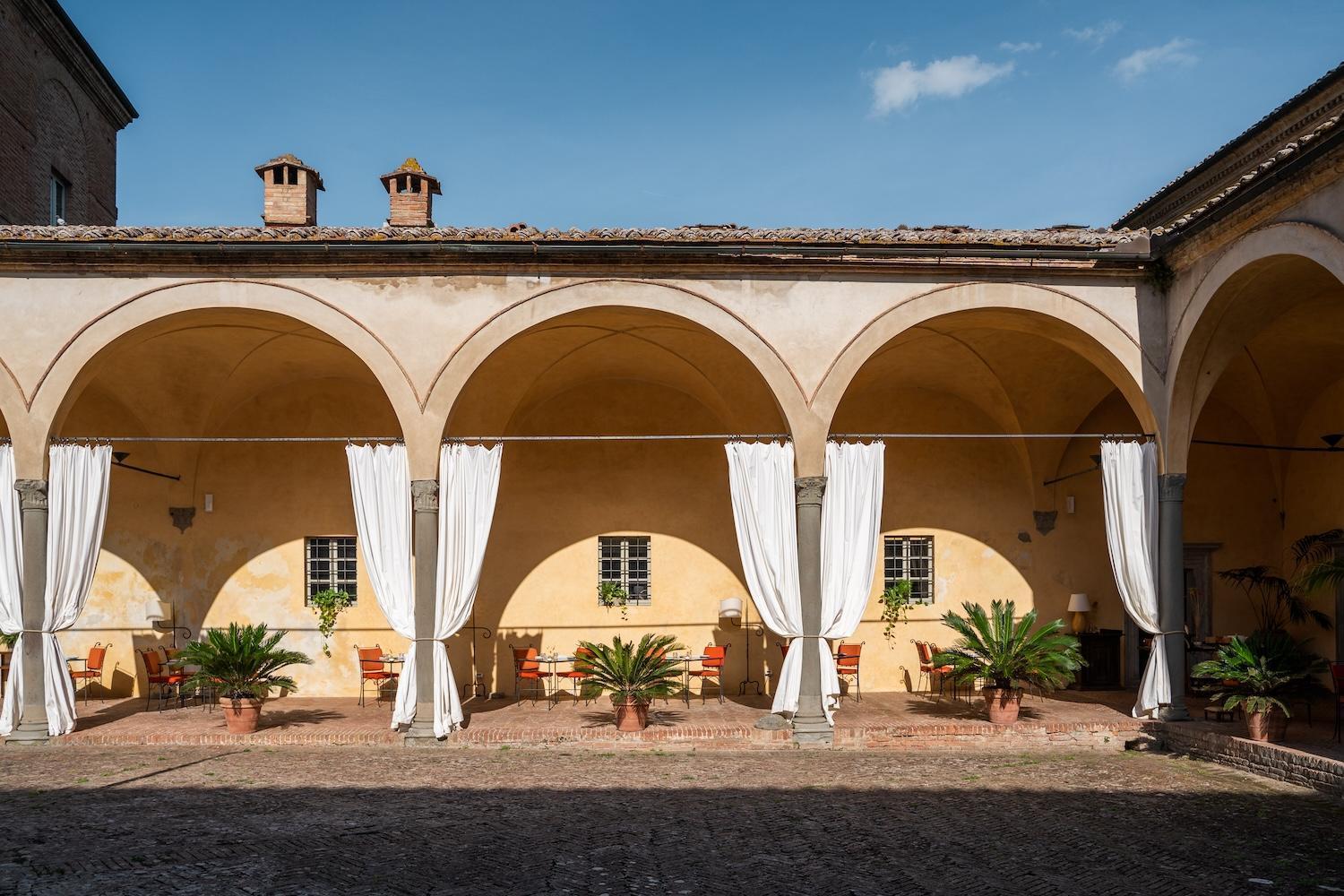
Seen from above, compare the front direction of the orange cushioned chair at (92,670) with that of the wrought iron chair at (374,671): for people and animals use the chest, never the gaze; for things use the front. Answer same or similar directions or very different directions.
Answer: very different directions

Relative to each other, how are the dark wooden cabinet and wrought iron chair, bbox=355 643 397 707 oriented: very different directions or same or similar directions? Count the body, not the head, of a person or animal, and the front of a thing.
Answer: same or similar directions

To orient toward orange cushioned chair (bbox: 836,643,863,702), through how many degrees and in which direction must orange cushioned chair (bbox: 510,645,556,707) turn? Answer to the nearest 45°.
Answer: approximately 45° to its left

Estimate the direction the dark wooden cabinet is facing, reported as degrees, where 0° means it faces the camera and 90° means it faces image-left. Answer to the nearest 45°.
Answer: approximately 0°

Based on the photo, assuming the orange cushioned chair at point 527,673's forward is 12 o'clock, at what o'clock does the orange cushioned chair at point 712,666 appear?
the orange cushioned chair at point 712,666 is roughly at 11 o'clock from the orange cushioned chair at point 527,673.

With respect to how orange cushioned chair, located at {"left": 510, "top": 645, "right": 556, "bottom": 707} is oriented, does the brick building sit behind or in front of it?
behind

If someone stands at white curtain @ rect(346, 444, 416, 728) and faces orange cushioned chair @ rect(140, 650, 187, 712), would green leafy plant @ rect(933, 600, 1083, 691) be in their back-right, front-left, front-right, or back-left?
back-right

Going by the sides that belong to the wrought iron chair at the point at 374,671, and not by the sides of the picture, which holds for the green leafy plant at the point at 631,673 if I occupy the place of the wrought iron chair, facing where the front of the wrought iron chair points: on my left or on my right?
on my right

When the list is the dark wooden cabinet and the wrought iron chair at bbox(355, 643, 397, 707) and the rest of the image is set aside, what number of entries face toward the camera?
1
